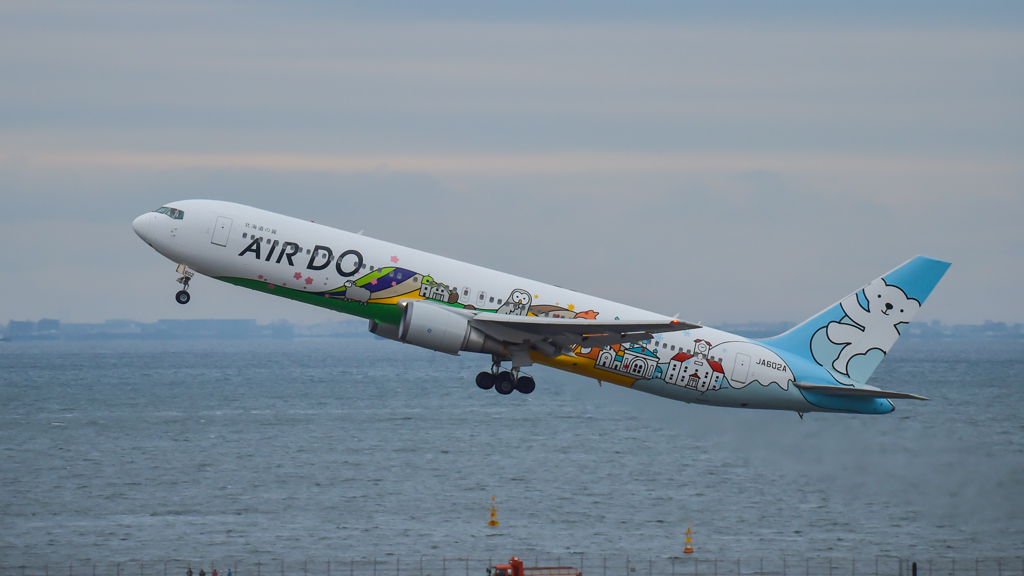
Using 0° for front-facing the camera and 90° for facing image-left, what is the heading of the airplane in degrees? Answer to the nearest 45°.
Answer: approximately 90°
